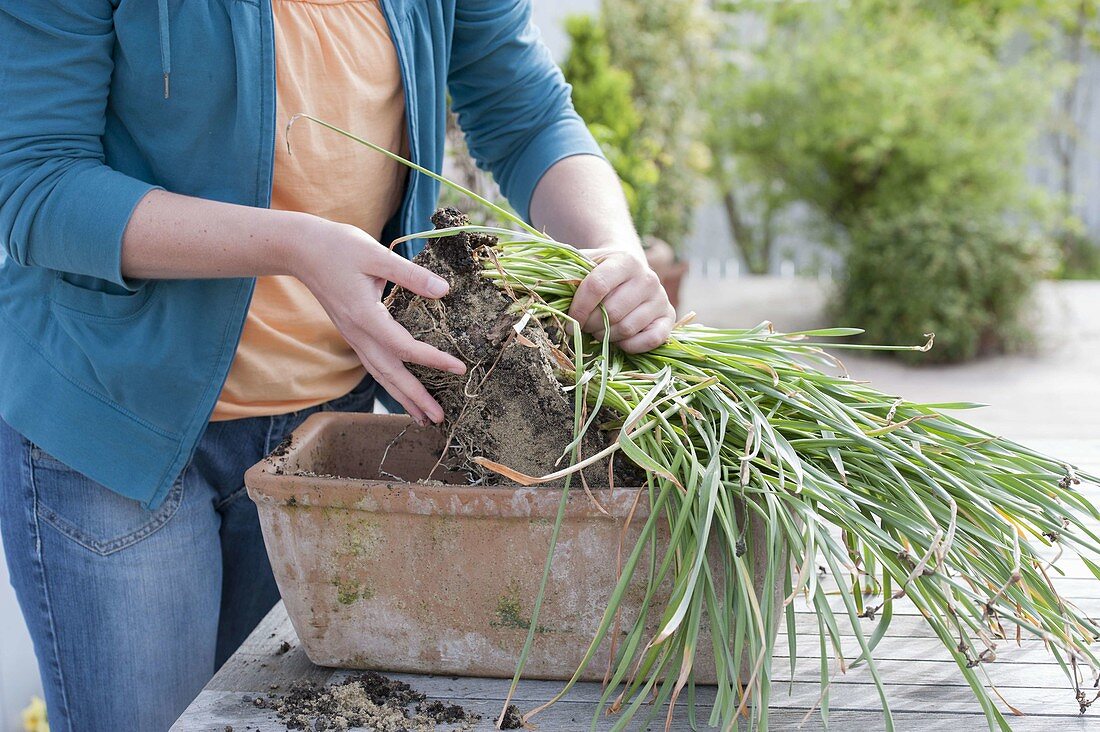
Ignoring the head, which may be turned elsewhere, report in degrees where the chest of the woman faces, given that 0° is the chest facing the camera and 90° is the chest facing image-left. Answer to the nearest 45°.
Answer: approximately 315°

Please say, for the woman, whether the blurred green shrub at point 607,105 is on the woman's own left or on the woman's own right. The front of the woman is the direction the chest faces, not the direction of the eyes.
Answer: on the woman's own left

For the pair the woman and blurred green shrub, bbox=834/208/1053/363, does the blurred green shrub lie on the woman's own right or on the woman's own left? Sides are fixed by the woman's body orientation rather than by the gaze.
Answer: on the woman's own left

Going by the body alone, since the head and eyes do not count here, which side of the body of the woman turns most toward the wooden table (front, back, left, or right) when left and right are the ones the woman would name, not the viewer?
front

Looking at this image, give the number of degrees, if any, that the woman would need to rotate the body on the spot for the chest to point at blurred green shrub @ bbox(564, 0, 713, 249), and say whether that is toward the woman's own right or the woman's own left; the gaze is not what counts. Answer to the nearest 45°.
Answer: approximately 90° to the woman's own left

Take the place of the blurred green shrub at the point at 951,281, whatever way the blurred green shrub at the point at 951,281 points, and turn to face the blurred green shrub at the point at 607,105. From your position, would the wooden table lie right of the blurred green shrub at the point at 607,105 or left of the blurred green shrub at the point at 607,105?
left
